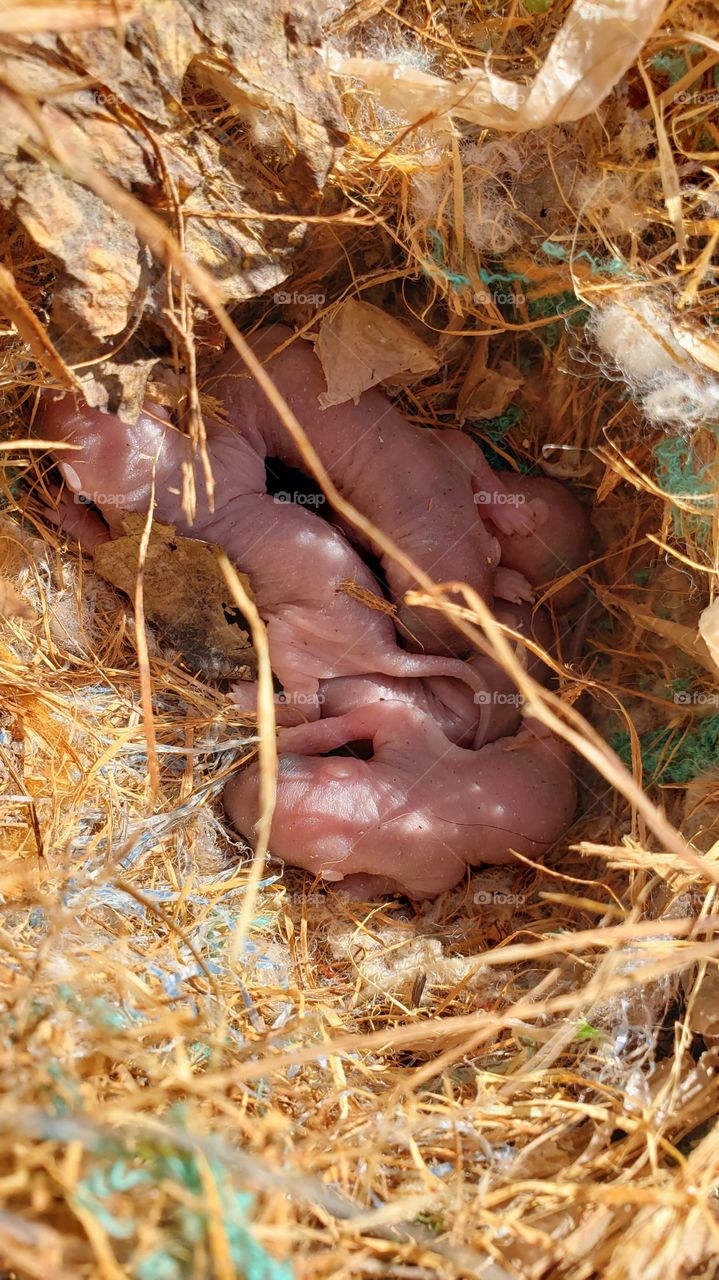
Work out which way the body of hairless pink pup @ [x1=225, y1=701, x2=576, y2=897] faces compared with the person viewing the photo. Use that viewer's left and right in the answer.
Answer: facing to the left of the viewer
